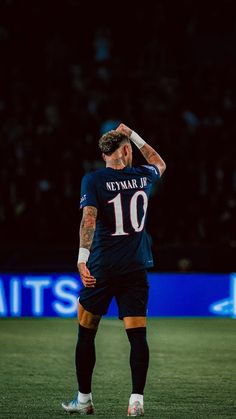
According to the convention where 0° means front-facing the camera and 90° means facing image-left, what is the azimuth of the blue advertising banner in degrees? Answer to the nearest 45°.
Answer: approximately 0°

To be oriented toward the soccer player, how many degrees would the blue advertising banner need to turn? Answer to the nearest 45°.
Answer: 0° — it already faces them
